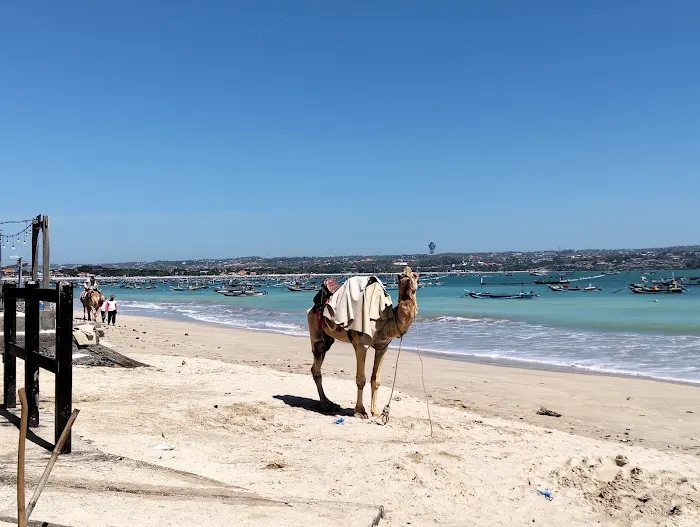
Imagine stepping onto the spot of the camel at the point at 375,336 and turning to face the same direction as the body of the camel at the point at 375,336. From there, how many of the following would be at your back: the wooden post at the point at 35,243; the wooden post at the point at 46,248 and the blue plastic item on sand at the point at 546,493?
2

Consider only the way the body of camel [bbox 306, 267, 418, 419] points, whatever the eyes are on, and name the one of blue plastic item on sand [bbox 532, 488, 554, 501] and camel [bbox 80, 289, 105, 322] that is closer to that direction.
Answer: the blue plastic item on sand

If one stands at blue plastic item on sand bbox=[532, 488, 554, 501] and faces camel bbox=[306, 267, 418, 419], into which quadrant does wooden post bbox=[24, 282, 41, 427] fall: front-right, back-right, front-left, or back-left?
front-left

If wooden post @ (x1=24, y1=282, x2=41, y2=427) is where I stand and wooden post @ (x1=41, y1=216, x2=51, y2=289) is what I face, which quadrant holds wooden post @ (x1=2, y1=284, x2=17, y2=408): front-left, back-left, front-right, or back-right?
front-left

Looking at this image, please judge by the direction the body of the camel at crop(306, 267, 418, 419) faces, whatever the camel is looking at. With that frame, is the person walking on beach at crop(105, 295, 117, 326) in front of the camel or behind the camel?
behind

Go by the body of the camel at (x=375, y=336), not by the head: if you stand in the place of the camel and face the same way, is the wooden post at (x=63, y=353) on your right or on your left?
on your right

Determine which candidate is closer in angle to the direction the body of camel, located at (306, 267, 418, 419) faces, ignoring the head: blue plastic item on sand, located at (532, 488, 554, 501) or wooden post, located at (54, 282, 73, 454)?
the blue plastic item on sand

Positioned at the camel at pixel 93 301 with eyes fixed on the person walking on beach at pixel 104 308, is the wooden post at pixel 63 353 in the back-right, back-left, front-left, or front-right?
front-right

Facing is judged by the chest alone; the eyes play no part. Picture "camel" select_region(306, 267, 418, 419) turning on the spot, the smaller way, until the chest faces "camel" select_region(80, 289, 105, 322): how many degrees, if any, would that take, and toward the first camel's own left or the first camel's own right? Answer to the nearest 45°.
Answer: approximately 180°

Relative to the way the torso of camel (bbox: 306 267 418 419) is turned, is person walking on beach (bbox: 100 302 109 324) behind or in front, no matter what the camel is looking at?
behind

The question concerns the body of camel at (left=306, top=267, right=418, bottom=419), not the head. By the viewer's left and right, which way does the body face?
facing the viewer and to the right of the viewer

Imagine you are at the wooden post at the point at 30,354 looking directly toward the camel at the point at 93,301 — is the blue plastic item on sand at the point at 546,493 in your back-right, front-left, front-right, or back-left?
back-right

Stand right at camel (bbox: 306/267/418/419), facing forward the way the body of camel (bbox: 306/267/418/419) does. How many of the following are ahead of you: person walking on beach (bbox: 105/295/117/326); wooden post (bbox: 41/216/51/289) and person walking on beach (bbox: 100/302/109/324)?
0

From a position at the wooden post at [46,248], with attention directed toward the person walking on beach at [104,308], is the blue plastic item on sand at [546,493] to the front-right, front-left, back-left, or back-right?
back-right

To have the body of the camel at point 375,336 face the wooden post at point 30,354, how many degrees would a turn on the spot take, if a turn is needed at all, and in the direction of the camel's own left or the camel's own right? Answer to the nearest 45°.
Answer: approximately 90° to the camel's own right

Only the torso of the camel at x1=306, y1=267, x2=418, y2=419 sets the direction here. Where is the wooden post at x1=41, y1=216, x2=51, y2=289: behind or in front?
behind
